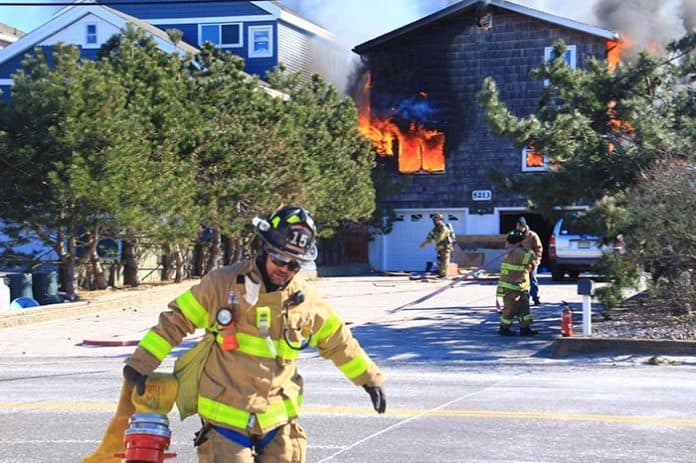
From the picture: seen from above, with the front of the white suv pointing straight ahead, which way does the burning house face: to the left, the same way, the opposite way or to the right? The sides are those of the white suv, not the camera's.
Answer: the opposite way

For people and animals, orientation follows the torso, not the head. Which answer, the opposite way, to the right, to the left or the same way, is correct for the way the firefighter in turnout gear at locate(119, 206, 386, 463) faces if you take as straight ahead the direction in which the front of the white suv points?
the opposite way

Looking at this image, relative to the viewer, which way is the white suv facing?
away from the camera

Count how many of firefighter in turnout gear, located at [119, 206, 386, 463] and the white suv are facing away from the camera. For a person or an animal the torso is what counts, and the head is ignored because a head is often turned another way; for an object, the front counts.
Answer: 1

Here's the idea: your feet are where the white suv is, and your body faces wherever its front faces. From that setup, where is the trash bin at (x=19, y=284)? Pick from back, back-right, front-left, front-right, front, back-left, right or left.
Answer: back-left

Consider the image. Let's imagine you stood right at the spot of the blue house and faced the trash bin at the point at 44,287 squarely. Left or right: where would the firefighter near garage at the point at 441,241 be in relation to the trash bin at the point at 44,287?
left

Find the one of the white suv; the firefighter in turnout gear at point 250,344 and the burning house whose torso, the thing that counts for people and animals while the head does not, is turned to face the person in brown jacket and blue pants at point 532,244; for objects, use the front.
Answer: the burning house

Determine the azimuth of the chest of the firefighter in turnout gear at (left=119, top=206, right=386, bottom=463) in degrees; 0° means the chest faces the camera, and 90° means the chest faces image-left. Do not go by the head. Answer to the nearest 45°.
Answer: approximately 0°

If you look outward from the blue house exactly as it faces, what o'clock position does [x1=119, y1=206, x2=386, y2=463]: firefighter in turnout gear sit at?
The firefighter in turnout gear is roughly at 12 o'clock from the blue house.

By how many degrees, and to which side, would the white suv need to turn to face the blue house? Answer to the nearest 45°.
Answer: approximately 45° to its left

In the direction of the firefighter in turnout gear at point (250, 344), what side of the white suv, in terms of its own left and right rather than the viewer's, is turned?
back

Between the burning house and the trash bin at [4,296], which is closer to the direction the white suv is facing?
the burning house
